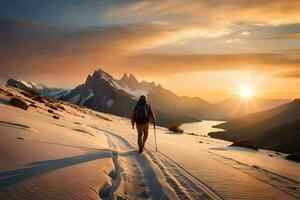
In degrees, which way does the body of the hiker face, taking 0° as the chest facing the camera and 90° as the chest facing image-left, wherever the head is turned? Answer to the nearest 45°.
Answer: approximately 180°
